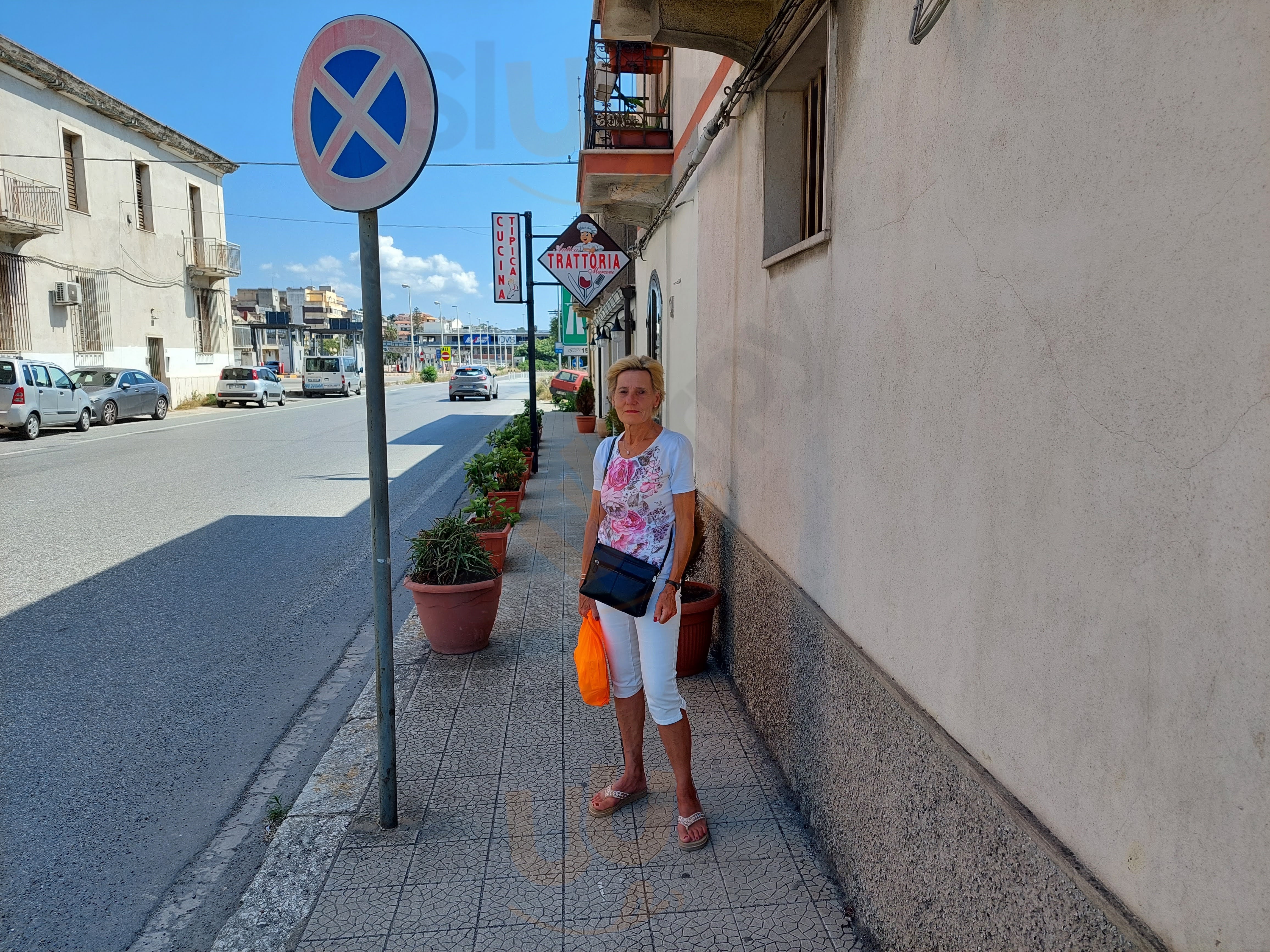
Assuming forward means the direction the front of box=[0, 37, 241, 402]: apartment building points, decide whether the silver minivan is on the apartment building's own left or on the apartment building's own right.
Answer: on the apartment building's own right

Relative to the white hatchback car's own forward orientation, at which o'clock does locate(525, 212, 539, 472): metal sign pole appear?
The metal sign pole is roughly at 4 o'clock from the white hatchback car.

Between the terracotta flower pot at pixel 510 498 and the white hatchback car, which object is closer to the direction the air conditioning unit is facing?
the terracotta flower pot

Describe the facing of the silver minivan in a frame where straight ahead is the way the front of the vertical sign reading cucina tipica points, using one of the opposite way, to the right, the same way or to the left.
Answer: the opposite way

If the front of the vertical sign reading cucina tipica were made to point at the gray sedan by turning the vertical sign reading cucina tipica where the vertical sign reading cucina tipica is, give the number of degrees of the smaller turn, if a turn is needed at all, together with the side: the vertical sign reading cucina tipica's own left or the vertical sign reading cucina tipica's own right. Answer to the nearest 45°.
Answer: approximately 135° to the vertical sign reading cucina tipica's own right

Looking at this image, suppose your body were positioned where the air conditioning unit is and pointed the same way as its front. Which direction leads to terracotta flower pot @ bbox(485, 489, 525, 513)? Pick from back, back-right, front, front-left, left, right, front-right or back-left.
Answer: front-right

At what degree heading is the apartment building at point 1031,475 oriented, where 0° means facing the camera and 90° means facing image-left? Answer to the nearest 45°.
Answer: approximately 45°
